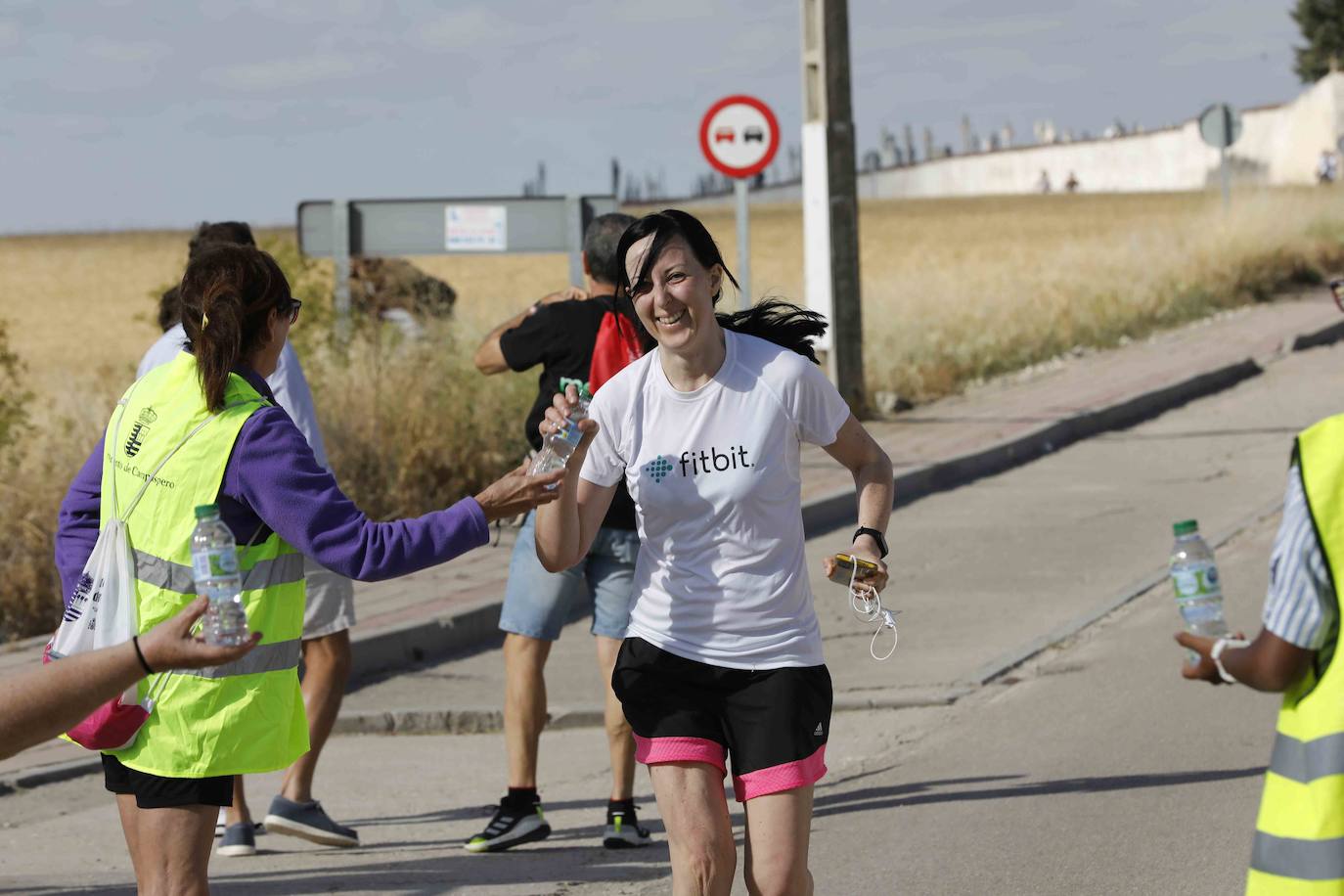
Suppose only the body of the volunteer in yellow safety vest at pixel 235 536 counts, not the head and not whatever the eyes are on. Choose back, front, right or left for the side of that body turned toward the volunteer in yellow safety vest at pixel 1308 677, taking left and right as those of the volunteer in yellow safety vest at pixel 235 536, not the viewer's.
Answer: right

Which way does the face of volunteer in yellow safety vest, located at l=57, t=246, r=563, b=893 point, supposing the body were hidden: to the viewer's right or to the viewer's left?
to the viewer's right

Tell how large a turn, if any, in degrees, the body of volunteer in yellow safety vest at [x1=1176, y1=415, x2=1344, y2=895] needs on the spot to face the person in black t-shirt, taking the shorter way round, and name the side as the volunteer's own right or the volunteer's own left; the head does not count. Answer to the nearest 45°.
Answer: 0° — they already face them

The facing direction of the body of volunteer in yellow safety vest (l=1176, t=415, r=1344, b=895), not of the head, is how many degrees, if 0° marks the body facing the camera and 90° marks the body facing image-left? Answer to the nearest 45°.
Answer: approximately 135°

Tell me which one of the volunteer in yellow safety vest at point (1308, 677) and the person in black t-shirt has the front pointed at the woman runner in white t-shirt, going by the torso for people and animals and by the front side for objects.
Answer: the volunteer in yellow safety vest

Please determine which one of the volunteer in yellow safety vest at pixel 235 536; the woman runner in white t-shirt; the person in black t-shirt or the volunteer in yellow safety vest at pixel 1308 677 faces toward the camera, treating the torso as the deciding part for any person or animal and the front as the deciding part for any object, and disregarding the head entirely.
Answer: the woman runner in white t-shirt

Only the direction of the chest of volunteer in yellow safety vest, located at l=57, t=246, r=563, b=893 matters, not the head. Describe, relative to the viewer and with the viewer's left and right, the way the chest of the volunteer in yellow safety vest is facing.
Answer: facing away from the viewer and to the right of the viewer

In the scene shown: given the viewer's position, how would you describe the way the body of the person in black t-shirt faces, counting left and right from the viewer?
facing away from the viewer and to the left of the viewer

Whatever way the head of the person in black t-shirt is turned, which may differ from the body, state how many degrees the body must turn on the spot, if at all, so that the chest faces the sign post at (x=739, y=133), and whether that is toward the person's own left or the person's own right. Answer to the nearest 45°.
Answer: approximately 45° to the person's own right

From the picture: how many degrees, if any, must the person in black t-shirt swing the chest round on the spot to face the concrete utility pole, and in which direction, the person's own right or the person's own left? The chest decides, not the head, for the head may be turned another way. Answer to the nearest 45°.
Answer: approximately 45° to the person's own right

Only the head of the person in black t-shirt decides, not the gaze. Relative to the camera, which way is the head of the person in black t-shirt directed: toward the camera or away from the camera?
away from the camera

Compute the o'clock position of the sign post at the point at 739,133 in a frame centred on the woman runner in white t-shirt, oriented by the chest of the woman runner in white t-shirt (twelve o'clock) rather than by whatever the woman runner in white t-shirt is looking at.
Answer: The sign post is roughly at 6 o'clock from the woman runner in white t-shirt.

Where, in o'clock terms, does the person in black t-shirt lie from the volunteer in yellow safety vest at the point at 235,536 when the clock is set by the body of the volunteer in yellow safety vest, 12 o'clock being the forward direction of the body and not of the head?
The person in black t-shirt is roughly at 11 o'clock from the volunteer in yellow safety vest.
